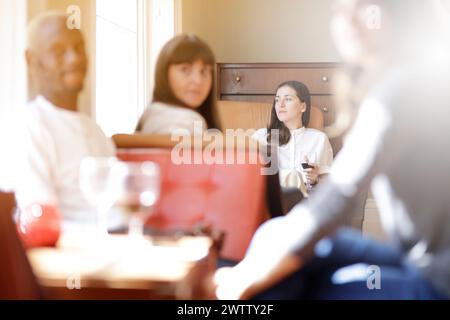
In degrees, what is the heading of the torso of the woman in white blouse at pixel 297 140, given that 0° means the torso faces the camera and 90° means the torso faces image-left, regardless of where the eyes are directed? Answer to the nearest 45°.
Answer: approximately 45°

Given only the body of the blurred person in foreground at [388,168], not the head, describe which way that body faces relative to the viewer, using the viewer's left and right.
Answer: facing to the left of the viewer

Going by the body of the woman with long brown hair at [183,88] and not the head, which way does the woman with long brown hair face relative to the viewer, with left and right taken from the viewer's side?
facing away from the viewer and to the right of the viewer
